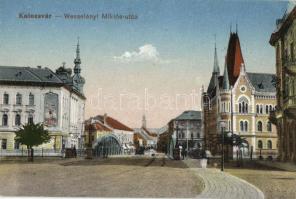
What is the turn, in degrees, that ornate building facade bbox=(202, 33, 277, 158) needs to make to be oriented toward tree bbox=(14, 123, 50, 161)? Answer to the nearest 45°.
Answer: approximately 90° to its right

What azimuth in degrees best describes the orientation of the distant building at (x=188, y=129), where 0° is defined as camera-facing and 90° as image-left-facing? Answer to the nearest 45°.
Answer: approximately 0°

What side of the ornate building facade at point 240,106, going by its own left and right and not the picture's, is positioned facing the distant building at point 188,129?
back

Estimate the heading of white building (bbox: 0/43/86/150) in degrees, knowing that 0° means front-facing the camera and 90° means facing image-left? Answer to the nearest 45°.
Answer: approximately 0°
